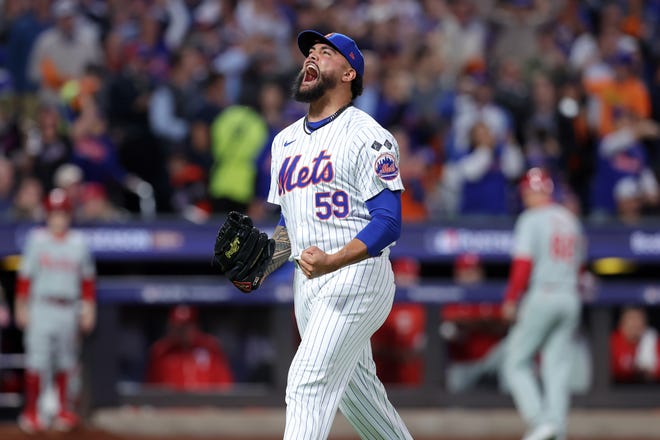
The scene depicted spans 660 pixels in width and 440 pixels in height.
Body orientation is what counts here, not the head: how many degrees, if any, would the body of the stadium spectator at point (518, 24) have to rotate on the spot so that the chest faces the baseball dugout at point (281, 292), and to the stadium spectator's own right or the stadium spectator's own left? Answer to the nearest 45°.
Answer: approximately 45° to the stadium spectator's own right

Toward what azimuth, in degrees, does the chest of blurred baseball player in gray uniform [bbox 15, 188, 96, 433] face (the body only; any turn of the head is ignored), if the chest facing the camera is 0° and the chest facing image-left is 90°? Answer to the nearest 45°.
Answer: approximately 0°

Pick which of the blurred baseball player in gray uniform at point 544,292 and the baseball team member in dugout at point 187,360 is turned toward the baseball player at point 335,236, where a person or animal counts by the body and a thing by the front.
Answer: the baseball team member in dugout

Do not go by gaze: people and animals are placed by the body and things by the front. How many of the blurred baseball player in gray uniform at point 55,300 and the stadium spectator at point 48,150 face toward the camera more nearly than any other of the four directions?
2

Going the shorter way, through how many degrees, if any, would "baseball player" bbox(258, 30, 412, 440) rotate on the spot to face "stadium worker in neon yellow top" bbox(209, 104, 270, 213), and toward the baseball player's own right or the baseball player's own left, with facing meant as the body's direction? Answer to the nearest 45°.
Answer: approximately 135° to the baseball player's own right

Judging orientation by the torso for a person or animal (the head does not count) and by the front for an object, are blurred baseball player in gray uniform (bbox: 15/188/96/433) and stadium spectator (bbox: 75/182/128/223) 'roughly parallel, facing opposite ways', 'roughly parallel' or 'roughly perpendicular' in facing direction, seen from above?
roughly parallel

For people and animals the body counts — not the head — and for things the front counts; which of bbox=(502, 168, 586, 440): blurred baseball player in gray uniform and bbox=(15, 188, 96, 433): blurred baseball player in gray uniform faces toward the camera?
bbox=(15, 188, 96, 433): blurred baseball player in gray uniform

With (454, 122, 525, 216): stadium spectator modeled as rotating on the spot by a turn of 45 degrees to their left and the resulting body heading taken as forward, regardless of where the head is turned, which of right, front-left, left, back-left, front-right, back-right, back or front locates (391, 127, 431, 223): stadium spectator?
back-right

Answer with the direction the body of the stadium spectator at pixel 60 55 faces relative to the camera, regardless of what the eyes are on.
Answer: toward the camera

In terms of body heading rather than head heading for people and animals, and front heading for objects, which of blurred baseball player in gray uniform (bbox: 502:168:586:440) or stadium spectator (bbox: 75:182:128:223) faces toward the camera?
the stadium spectator

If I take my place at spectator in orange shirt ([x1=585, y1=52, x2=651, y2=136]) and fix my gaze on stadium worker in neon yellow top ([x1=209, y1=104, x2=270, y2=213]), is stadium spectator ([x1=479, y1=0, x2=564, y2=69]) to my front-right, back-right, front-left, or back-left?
front-right

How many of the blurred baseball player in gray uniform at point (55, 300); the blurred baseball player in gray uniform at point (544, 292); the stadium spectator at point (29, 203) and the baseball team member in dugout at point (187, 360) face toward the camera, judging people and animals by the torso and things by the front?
3

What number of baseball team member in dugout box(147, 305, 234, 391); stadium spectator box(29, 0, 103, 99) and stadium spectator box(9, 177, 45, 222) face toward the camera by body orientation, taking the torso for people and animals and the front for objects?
3

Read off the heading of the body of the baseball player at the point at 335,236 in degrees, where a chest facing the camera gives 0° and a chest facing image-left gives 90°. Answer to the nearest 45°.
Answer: approximately 45°

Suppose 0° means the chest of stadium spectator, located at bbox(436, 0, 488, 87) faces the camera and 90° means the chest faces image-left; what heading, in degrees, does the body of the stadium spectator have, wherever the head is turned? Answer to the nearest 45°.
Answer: approximately 0°

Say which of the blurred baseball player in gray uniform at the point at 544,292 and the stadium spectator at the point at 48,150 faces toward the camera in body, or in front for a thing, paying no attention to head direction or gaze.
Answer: the stadium spectator

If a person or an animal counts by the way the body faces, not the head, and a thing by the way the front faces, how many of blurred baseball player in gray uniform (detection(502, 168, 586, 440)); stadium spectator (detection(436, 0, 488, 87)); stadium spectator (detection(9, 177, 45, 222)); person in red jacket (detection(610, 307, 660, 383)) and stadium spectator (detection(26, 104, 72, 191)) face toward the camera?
4

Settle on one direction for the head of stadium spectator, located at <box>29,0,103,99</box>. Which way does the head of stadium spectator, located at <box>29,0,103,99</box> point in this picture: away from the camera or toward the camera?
toward the camera

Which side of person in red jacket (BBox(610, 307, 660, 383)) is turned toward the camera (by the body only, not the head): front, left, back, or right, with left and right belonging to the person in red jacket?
front
